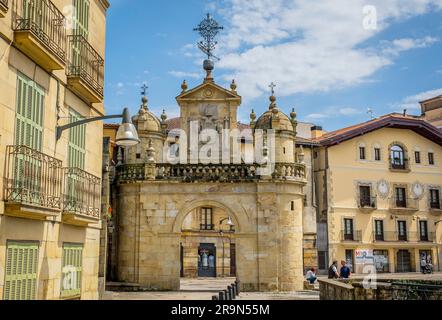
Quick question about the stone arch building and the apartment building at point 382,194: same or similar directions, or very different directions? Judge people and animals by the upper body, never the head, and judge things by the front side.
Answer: same or similar directions

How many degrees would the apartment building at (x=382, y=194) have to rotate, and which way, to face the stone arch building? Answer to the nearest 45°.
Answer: approximately 45° to its right

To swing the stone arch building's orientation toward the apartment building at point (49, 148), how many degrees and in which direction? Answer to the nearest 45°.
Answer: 0° — it already faces it

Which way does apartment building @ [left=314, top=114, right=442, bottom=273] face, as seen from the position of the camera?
facing the viewer

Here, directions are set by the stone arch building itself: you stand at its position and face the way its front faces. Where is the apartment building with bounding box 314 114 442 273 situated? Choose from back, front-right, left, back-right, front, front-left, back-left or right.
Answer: back-left

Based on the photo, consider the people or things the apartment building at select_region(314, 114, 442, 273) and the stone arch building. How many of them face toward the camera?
2

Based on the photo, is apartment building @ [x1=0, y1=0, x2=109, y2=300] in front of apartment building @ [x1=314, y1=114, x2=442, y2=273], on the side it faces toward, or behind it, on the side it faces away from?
in front
